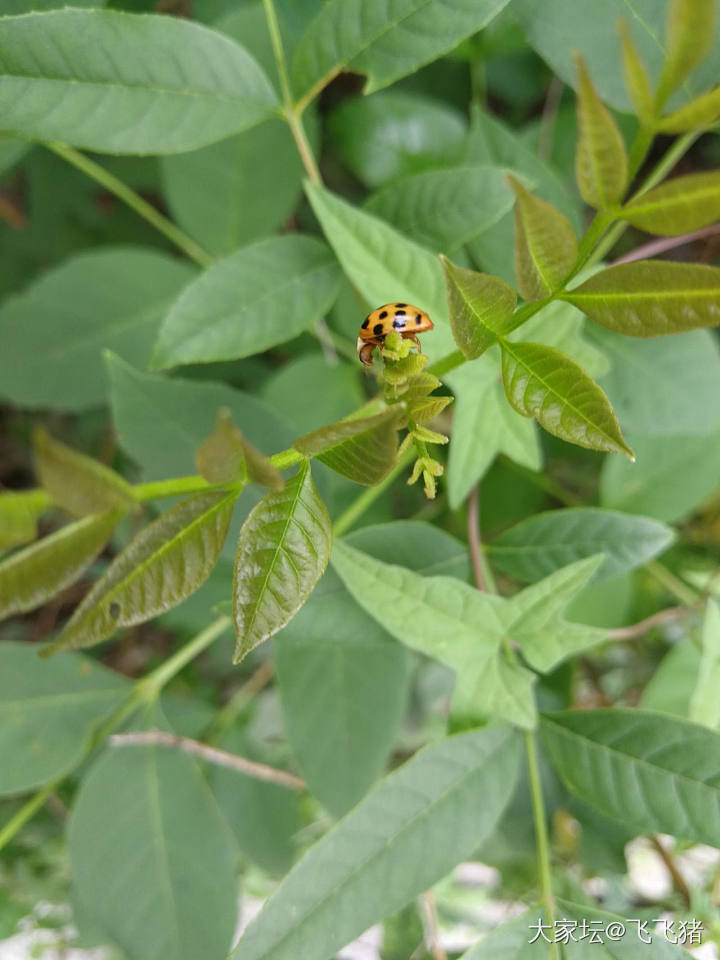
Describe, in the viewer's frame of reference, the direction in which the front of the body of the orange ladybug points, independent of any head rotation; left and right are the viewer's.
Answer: facing to the left of the viewer
